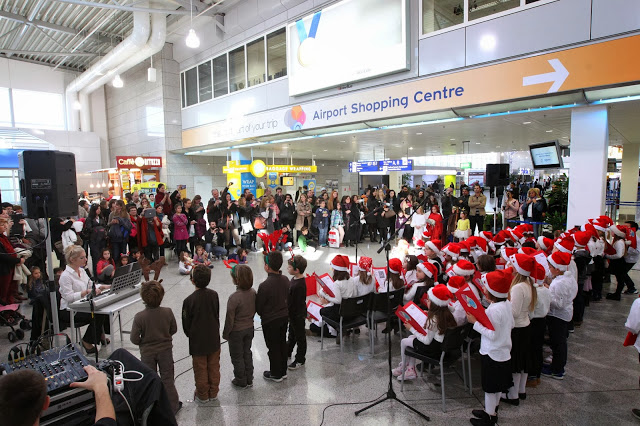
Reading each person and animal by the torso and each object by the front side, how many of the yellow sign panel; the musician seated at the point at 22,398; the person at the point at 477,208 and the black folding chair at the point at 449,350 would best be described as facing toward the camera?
2

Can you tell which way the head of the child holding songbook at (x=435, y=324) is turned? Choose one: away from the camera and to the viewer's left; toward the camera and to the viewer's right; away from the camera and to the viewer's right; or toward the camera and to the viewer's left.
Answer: away from the camera and to the viewer's left

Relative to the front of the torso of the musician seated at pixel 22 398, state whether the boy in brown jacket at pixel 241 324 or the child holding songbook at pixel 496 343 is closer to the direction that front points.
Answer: the boy in brown jacket

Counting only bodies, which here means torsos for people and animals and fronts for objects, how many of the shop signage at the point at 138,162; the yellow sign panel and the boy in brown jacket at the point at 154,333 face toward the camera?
2

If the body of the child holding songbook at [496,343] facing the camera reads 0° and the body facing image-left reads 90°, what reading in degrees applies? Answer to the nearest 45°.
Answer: approximately 135°

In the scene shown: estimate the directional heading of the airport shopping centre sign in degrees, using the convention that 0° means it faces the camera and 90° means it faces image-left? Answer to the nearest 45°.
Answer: approximately 45°

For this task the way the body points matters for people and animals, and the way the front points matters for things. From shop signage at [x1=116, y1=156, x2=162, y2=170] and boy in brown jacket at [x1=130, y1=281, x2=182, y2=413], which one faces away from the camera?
the boy in brown jacket

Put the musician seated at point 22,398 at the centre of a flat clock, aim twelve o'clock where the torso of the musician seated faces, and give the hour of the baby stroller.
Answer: The baby stroller is roughly at 12 o'clock from the musician seated.

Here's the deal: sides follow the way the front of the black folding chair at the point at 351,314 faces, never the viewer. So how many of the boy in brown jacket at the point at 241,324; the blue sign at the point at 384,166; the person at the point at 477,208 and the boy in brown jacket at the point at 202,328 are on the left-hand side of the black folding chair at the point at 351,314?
2

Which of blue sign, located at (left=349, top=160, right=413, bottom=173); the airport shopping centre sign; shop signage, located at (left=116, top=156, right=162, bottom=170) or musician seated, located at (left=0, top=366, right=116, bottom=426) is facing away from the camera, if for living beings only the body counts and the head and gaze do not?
the musician seated

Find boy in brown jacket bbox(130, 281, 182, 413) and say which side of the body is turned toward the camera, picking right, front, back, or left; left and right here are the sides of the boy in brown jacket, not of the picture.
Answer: back

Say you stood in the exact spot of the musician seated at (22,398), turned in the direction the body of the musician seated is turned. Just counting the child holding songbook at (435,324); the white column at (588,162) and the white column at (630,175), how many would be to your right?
3

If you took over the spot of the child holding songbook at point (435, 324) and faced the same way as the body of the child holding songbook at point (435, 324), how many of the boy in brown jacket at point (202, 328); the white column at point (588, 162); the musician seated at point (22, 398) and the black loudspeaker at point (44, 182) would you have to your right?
1

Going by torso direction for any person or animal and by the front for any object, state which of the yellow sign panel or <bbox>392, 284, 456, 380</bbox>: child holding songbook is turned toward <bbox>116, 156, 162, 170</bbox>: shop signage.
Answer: the child holding songbook

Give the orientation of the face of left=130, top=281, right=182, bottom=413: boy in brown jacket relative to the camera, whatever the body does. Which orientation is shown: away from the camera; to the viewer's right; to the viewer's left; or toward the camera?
away from the camera

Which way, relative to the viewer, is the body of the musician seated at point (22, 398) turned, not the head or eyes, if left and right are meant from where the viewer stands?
facing away from the viewer

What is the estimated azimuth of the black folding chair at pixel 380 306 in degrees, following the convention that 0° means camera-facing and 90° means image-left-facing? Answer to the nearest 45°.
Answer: approximately 135°
